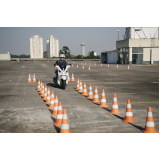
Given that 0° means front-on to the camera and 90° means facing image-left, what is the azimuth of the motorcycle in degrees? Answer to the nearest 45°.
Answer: approximately 0°
